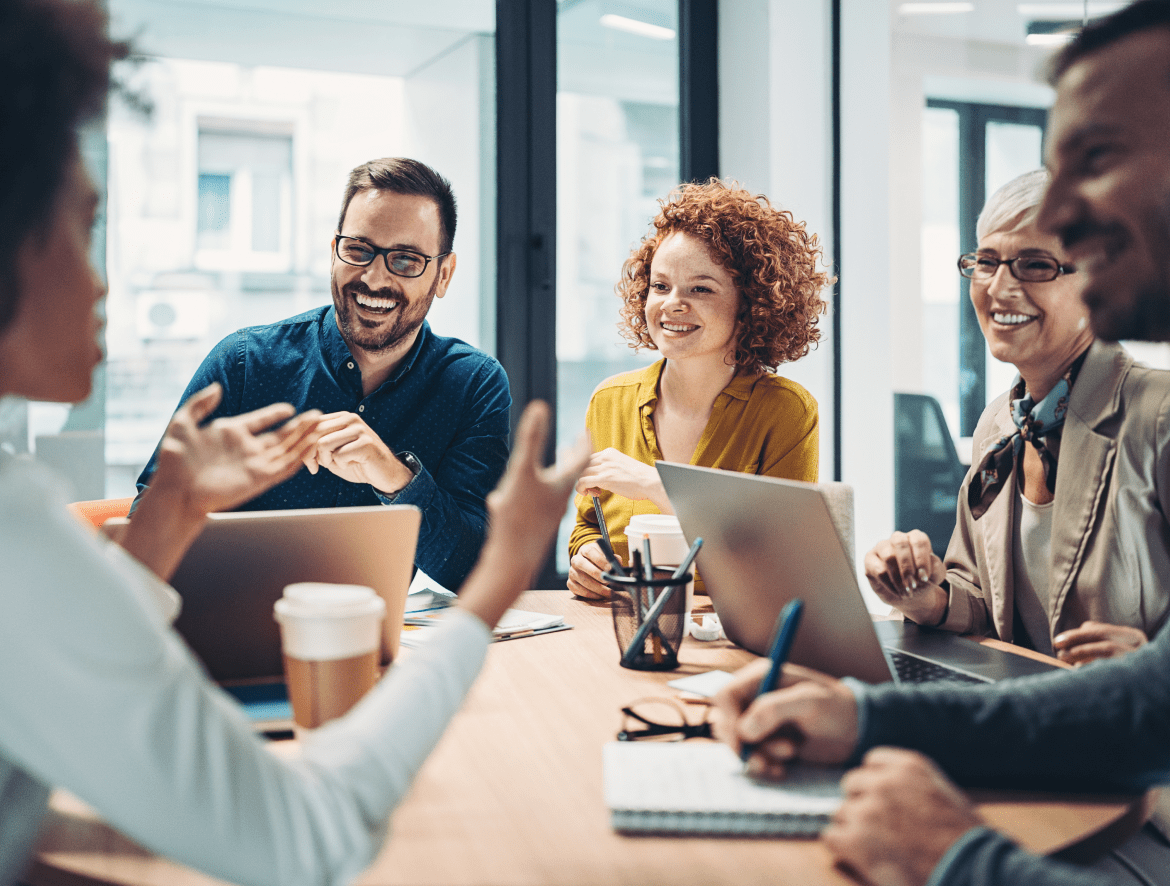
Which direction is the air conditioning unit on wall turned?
toward the camera

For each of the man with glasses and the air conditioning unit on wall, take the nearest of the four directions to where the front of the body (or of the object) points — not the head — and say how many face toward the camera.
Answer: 2

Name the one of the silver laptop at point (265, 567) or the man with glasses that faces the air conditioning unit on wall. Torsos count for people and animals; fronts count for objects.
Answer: the silver laptop

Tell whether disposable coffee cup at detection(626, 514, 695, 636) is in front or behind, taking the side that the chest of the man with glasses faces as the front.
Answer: in front

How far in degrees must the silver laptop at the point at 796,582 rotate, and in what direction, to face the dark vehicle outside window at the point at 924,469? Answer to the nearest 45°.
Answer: approximately 45° to its left

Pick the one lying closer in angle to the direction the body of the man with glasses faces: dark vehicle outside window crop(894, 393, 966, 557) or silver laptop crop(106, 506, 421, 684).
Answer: the silver laptop

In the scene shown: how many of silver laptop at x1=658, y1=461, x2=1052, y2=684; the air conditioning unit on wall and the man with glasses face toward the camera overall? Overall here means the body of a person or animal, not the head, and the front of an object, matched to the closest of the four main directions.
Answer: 2

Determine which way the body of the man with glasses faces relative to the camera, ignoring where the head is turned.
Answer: toward the camera

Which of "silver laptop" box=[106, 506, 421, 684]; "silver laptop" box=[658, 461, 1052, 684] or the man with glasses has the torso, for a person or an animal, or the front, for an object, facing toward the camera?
the man with glasses

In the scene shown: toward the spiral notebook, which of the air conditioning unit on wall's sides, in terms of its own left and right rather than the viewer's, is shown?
front

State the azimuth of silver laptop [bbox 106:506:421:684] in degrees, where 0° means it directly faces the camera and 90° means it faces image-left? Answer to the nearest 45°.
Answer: approximately 180°

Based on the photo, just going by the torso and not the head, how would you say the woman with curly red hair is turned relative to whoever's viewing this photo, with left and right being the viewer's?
facing the viewer and to the left of the viewer

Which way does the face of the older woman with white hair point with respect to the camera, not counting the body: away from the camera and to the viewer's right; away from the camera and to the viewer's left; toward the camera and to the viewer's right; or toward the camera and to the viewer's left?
toward the camera and to the viewer's left

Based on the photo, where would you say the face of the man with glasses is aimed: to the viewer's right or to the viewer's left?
to the viewer's left
